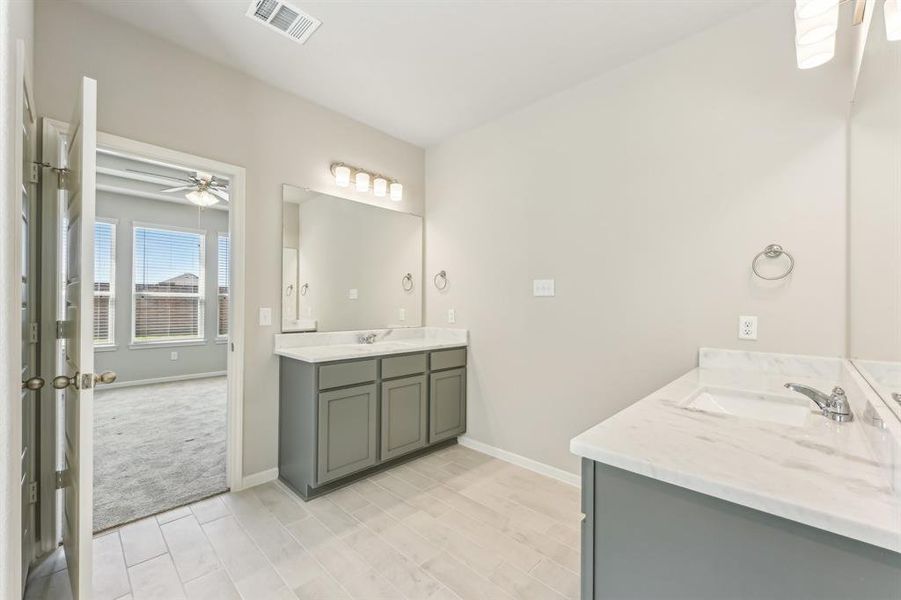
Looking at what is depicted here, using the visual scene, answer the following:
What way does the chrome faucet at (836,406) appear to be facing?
to the viewer's left

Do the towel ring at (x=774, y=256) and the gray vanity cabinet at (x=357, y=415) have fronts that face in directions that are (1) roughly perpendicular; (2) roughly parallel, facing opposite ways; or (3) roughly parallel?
roughly perpendicular

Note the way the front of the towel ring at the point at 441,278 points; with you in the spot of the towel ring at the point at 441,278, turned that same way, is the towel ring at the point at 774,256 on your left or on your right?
on your left

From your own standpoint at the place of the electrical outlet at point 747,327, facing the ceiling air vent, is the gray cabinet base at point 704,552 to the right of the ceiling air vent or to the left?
left

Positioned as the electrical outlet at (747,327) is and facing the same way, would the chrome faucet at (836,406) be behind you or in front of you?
in front
